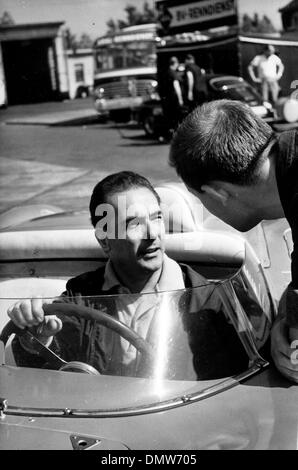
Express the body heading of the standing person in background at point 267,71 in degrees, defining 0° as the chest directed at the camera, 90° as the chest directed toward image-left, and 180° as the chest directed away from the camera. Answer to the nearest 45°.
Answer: approximately 0°

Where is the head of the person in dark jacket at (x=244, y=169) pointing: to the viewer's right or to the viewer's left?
to the viewer's left

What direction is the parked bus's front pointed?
toward the camera

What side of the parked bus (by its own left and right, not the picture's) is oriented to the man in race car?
front

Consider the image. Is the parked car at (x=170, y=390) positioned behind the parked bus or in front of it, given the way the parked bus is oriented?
in front

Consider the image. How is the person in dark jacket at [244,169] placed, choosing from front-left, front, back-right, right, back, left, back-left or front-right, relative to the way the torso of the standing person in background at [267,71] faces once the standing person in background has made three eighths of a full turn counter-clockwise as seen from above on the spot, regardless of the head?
back-right

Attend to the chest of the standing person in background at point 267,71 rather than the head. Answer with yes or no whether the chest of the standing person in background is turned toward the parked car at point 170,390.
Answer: yes

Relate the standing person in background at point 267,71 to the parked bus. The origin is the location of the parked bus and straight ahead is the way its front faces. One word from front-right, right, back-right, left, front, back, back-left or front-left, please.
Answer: front-left

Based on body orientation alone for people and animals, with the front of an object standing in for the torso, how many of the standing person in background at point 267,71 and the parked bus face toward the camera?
2

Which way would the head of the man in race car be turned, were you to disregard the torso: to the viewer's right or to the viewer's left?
to the viewer's right
